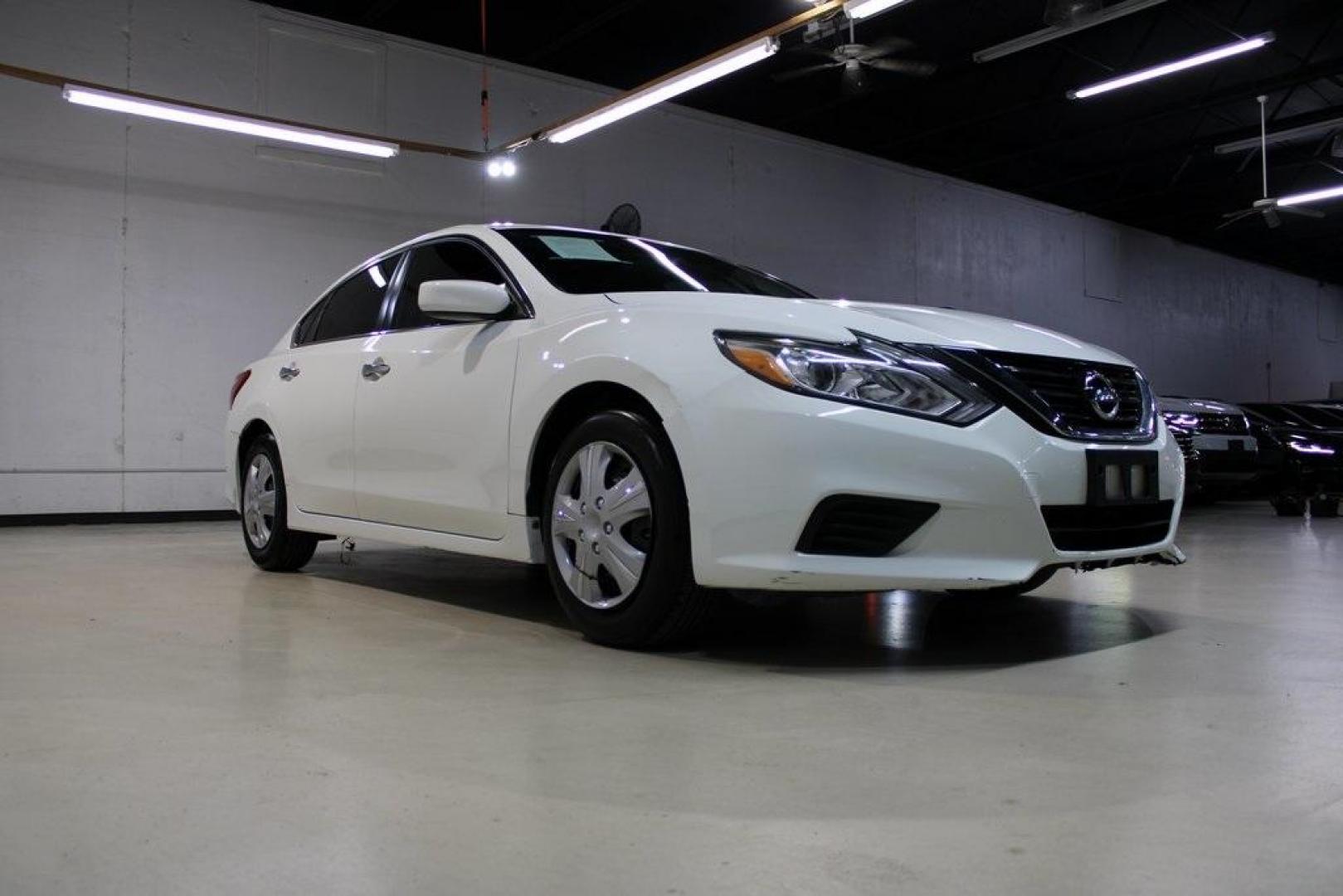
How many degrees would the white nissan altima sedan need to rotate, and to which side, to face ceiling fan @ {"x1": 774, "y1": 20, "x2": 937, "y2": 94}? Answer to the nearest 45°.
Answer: approximately 135° to its left

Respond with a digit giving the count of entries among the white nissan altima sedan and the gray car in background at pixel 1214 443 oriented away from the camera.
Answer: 0

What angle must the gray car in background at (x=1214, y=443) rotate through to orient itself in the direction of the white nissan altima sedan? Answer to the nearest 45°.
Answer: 0° — it already faces it

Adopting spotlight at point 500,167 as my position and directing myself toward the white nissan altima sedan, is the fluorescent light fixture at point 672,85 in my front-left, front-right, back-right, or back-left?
front-left

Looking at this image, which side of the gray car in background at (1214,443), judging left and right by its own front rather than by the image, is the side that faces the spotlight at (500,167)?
right

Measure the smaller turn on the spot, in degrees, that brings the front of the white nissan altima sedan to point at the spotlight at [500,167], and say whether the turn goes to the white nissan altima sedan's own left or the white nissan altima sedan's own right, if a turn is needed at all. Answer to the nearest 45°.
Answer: approximately 135° to the white nissan altima sedan's own left

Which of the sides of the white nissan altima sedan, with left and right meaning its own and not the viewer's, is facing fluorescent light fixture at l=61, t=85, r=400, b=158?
back

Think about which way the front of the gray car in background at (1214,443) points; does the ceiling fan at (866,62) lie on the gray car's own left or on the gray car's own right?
on the gray car's own right

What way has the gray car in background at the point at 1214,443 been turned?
toward the camera

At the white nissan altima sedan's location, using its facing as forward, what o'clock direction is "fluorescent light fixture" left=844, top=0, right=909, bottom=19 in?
The fluorescent light fixture is roughly at 8 o'clock from the white nissan altima sedan.

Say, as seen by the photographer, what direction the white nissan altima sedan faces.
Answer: facing the viewer and to the right of the viewer
